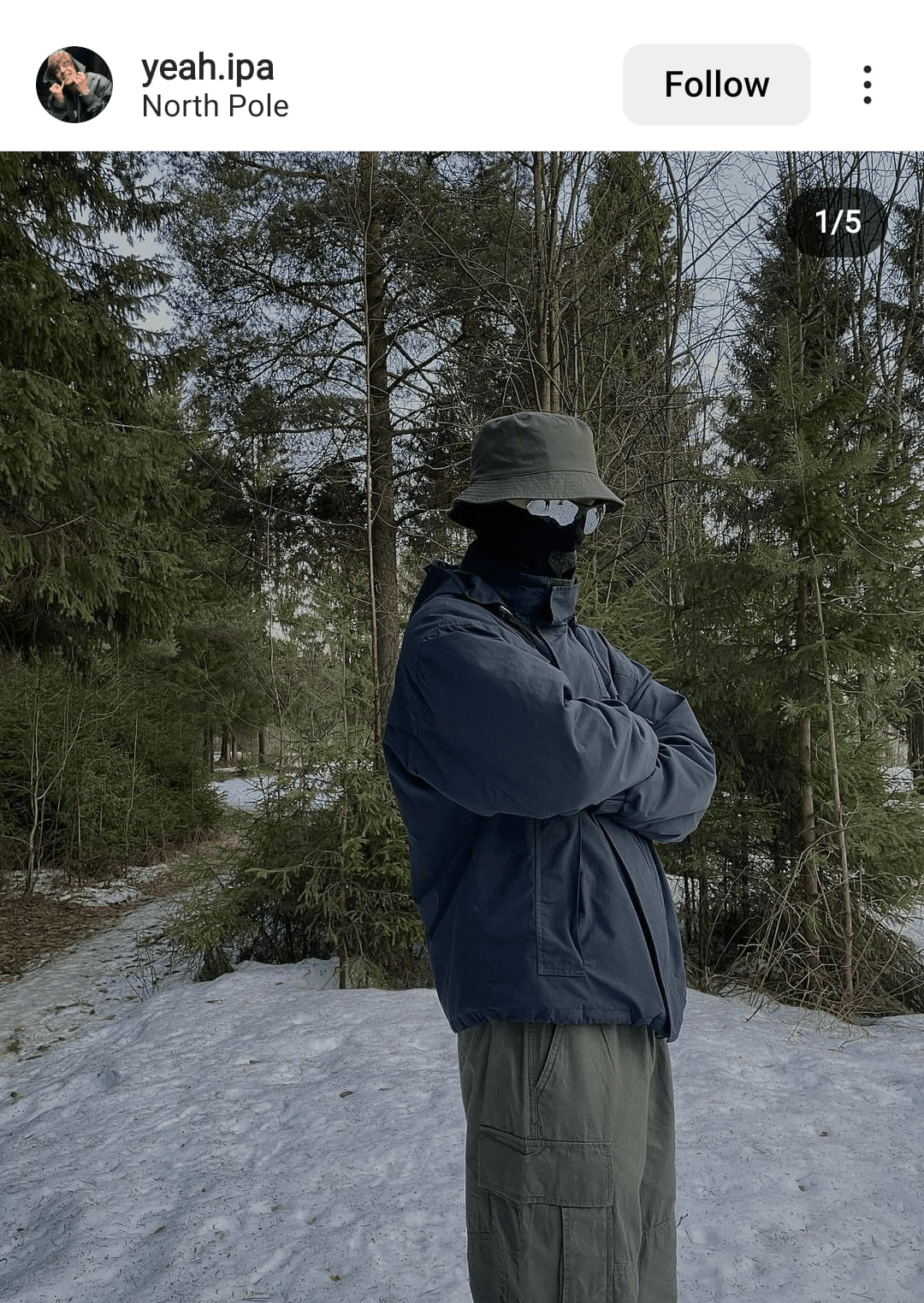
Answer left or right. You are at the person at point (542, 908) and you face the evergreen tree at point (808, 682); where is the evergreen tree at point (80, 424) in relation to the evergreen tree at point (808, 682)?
left

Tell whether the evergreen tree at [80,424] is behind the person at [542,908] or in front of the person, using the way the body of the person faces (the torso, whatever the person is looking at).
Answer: behind

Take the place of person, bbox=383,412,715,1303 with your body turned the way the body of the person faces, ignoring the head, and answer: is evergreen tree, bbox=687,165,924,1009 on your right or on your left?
on your left

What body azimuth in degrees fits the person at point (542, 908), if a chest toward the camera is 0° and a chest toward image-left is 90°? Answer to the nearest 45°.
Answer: approximately 315°

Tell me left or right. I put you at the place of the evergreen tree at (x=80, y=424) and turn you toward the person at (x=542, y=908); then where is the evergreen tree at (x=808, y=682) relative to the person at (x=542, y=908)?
left
